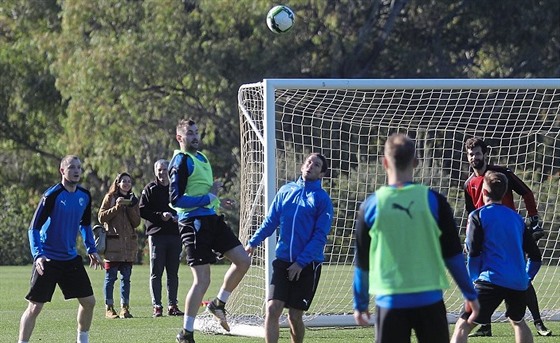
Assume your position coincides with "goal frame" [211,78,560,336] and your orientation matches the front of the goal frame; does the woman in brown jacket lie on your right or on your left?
on your right

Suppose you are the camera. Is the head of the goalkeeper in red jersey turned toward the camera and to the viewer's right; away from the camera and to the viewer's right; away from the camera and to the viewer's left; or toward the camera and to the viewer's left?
toward the camera and to the viewer's left

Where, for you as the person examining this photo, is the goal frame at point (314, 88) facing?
facing the viewer
